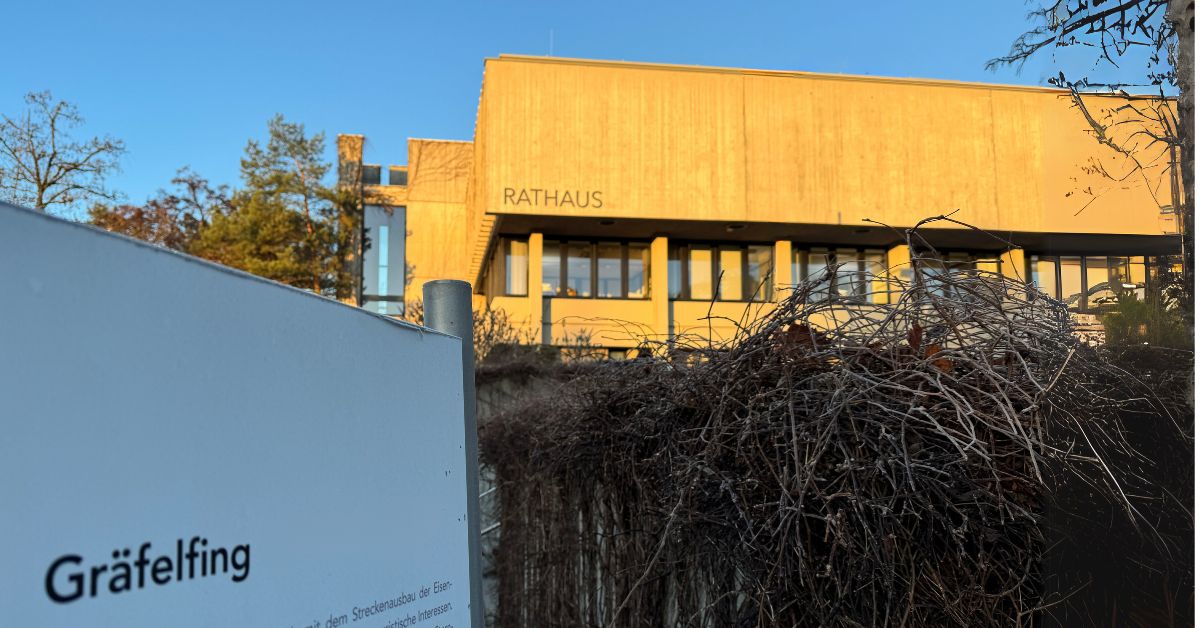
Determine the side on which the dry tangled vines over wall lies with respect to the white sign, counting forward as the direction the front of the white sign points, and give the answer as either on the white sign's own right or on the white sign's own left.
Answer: on the white sign's own left
